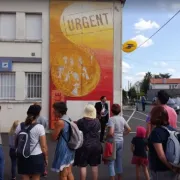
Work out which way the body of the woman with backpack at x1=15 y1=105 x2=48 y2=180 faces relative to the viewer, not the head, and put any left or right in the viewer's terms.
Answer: facing away from the viewer and to the right of the viewer

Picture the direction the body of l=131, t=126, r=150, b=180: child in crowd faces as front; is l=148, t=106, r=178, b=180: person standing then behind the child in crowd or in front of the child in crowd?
behind

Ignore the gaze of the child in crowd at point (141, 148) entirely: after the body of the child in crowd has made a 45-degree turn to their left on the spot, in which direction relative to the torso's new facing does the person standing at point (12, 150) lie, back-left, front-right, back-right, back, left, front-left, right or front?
front-left

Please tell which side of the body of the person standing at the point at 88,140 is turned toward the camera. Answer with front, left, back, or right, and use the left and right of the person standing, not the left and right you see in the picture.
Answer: back

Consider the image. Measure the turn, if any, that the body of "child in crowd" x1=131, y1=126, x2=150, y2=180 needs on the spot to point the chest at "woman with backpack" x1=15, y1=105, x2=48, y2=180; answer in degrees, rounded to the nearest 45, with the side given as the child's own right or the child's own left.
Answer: approximately 135° to the child's own left

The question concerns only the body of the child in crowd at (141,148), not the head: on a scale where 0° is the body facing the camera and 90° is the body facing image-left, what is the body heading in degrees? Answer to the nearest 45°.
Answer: approximately 180°

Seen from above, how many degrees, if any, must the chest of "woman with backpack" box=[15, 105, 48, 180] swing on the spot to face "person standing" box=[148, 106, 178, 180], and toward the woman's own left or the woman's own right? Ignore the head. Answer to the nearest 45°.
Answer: approximately 90° to the woman's own right

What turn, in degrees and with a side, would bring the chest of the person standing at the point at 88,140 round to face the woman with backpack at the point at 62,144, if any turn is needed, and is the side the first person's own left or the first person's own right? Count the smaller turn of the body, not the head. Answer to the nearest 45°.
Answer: approximately 135° to the first person's own left
